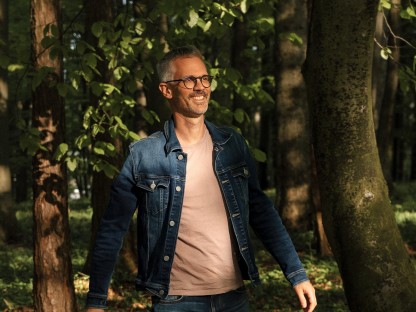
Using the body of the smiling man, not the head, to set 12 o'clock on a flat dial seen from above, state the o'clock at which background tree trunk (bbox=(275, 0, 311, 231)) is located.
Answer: The background tree trunk is roughly at 8 o'clock from the smiling man.

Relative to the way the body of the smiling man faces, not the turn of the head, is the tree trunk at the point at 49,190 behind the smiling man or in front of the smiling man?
behind

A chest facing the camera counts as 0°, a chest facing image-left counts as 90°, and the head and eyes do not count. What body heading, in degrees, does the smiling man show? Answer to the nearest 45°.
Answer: approximately 315°

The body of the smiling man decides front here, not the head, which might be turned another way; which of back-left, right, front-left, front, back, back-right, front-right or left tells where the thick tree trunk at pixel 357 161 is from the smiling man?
left

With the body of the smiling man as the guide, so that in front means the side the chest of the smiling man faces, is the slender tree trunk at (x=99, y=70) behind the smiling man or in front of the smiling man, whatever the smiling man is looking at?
behind

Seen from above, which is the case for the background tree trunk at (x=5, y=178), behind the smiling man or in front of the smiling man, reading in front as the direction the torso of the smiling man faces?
behind
